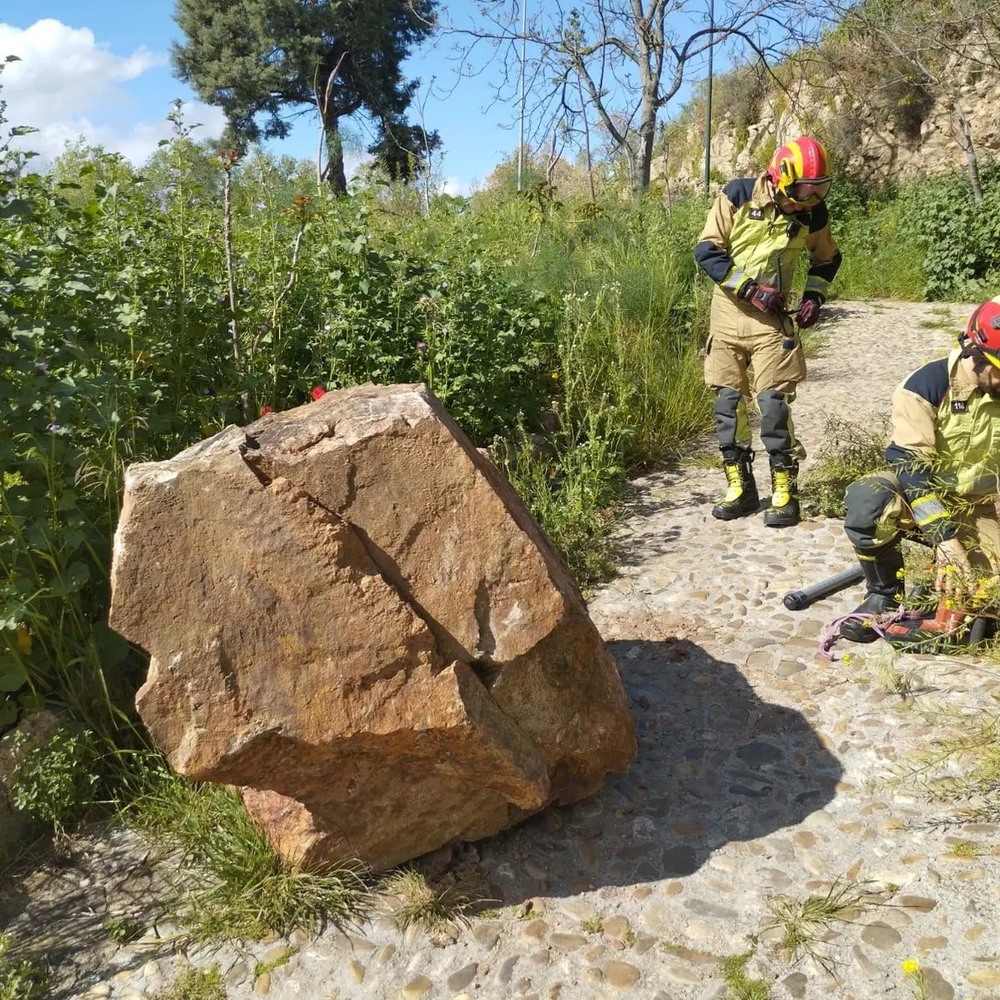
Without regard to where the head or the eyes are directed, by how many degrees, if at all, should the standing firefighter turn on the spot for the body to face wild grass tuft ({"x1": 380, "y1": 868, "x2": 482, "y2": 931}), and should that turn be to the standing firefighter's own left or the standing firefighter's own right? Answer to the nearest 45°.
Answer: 0° — they already face it

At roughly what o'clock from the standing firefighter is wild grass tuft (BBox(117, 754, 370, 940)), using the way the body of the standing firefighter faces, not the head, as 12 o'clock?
The wild grass tuft is roughly at 1 o'clock from the standing firefighter.

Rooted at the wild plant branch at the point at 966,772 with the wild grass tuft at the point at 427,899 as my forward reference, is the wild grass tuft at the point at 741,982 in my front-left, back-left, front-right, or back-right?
front-left

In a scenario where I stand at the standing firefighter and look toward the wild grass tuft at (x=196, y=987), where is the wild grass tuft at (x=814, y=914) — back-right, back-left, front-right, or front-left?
front-left

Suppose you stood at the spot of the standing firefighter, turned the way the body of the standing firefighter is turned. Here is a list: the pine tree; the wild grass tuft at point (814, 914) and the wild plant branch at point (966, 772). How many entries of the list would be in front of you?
2

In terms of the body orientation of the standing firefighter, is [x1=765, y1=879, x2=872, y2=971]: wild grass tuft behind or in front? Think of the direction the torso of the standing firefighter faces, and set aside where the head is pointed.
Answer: in front

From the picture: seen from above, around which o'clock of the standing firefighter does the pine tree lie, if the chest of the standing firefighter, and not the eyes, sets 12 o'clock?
The pine tree is roughly at 5 o'clock from the standing firefighter.

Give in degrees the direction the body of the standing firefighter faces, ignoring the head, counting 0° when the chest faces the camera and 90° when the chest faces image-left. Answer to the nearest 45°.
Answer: approximately 0°

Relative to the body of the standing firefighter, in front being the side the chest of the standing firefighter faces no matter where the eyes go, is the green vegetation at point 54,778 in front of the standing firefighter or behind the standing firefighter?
in front

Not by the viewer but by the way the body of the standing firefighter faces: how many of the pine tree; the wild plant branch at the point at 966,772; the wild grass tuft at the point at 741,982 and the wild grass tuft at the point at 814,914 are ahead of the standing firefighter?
3
